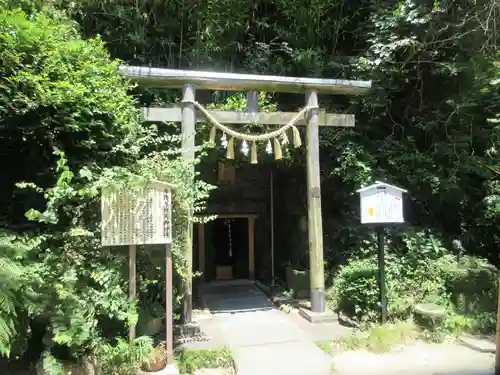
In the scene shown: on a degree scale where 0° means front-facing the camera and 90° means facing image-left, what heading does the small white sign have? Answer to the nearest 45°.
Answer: approximately 0°

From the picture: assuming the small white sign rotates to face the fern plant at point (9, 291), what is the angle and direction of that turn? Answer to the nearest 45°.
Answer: approximately 45° to its right

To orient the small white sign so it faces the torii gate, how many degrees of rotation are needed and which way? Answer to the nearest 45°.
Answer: approximately 90° to its right
